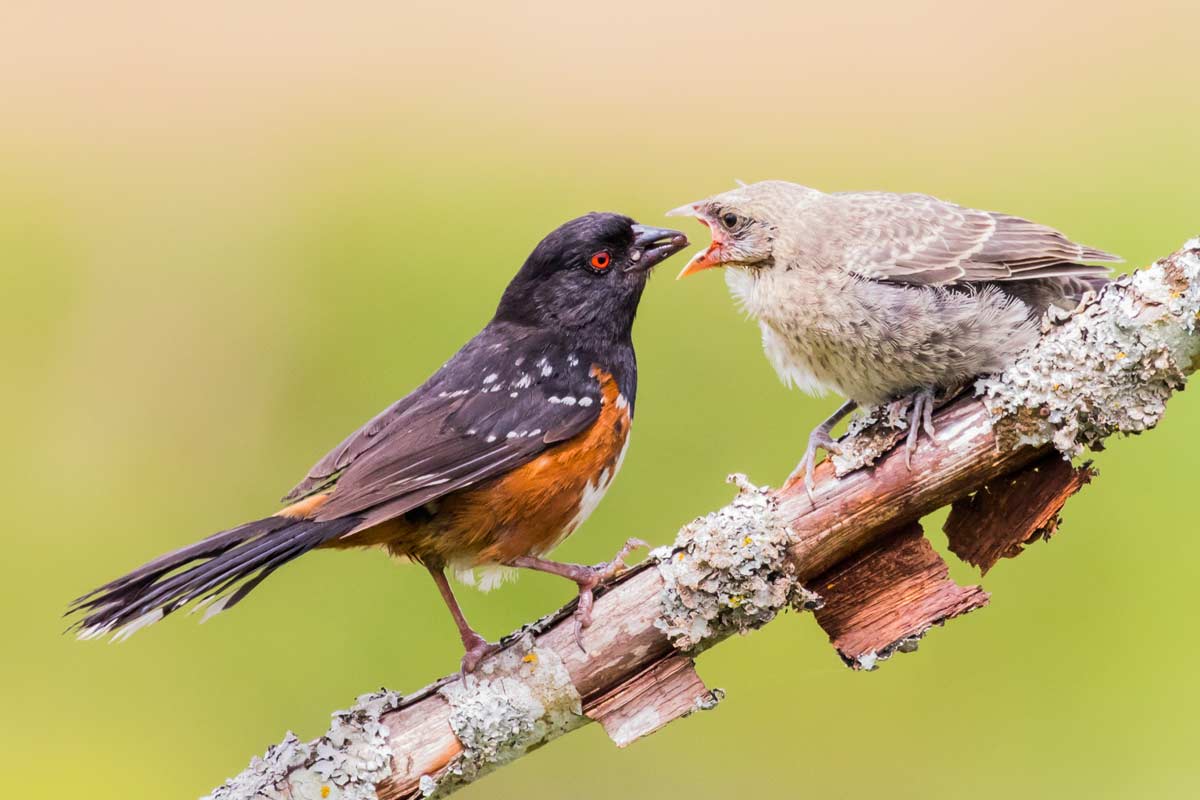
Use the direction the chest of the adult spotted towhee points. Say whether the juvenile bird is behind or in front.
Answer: in front

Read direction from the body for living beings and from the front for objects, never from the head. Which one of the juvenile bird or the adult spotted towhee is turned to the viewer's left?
the juvenile bird

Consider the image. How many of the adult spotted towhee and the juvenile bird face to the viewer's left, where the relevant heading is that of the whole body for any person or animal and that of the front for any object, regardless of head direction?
1

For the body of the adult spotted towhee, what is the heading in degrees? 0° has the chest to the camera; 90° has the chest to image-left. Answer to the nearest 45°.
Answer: approximately 270°

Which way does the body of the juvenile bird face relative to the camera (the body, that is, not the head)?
to the viewer's left

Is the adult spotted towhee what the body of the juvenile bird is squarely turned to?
yes

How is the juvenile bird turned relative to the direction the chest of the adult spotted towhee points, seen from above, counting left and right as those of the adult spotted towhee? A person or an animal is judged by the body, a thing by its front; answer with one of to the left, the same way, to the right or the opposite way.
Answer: the opposite way
